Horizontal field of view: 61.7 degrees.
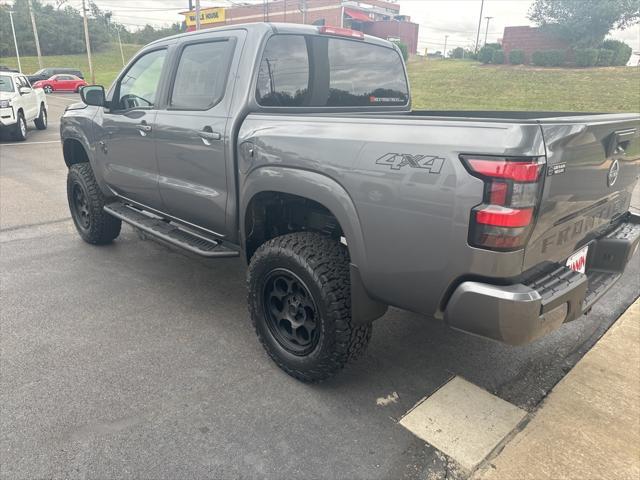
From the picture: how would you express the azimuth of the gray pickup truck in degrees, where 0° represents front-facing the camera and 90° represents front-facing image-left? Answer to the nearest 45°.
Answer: approximately 135°

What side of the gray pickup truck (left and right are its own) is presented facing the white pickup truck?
front

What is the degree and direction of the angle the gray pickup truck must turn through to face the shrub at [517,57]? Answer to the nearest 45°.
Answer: approximately 45° to its right

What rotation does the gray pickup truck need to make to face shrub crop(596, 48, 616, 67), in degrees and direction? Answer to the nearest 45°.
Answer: approximately 90° to its right

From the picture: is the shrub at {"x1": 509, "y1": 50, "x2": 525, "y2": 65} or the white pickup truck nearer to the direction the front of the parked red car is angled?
the white pickup truck

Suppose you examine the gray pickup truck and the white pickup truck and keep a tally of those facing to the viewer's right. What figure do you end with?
0

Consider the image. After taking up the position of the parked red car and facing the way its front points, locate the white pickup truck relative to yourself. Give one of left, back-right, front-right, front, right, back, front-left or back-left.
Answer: front-left

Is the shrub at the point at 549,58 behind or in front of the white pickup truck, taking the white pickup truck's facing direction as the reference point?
behind

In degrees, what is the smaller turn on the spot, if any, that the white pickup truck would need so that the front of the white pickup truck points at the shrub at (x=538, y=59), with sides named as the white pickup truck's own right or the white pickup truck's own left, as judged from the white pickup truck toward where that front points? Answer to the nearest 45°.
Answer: approximately 135° to the white pickup truck's own left

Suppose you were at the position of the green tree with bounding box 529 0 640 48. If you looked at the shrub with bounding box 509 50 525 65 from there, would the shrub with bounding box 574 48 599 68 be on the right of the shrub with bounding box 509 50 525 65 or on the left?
left

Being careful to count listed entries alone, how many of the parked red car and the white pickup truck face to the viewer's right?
0

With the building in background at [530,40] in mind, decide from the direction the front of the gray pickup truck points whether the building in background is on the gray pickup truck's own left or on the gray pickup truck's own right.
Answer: on the gray pickup truck's own right

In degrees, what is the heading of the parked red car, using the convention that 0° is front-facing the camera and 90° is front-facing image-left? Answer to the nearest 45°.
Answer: approximately 45°
